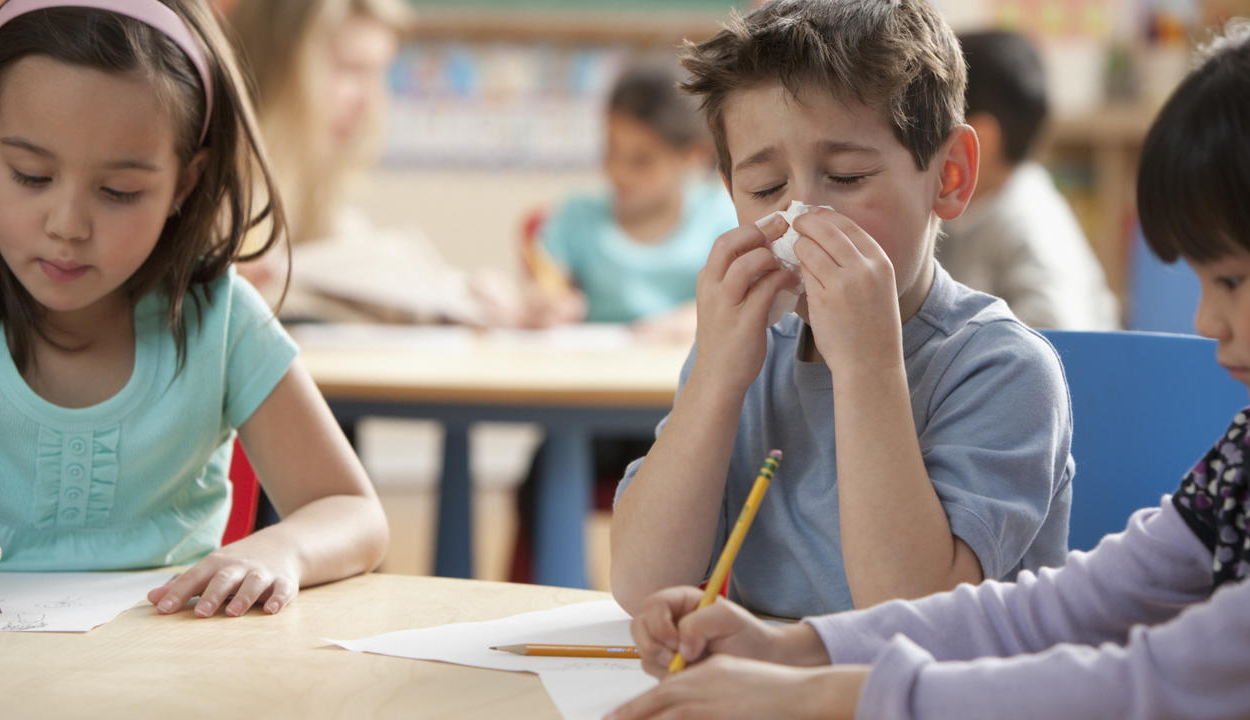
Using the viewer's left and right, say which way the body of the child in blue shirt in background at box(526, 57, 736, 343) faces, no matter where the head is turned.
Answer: facing the viewer and to the left of the viewer

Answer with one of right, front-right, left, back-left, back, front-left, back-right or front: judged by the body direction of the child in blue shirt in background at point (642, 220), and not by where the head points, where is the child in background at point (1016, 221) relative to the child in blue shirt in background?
left

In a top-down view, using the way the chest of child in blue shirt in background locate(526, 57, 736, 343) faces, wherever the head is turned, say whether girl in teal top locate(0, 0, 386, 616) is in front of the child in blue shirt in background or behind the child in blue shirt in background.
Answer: in front

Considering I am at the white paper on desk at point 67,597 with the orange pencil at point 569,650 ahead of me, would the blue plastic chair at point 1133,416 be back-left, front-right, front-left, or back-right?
front-left

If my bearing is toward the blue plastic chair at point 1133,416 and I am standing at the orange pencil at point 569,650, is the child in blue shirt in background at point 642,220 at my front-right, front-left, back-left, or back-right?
front-left

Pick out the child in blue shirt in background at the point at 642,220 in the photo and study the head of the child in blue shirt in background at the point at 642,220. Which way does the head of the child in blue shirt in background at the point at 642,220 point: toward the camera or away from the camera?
toward the camera

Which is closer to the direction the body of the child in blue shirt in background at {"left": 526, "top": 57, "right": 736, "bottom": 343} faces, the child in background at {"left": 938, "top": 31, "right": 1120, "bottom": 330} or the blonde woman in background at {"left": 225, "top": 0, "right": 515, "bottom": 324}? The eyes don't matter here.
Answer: the blonde woman in background

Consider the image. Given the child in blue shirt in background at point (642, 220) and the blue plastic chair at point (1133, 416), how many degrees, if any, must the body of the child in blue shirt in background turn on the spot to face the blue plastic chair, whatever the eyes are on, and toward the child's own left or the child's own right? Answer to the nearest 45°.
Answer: approximately 45° to the child's own left

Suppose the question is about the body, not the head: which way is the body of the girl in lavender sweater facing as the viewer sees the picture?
to the viewer's left

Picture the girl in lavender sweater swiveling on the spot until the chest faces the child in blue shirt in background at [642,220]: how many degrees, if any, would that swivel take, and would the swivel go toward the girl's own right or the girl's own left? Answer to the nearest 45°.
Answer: approximately 90° to the girl's own right

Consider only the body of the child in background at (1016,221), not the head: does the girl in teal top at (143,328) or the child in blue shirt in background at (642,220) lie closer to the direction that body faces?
the child in blue shirt in background

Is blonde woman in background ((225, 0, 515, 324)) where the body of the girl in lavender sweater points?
no
